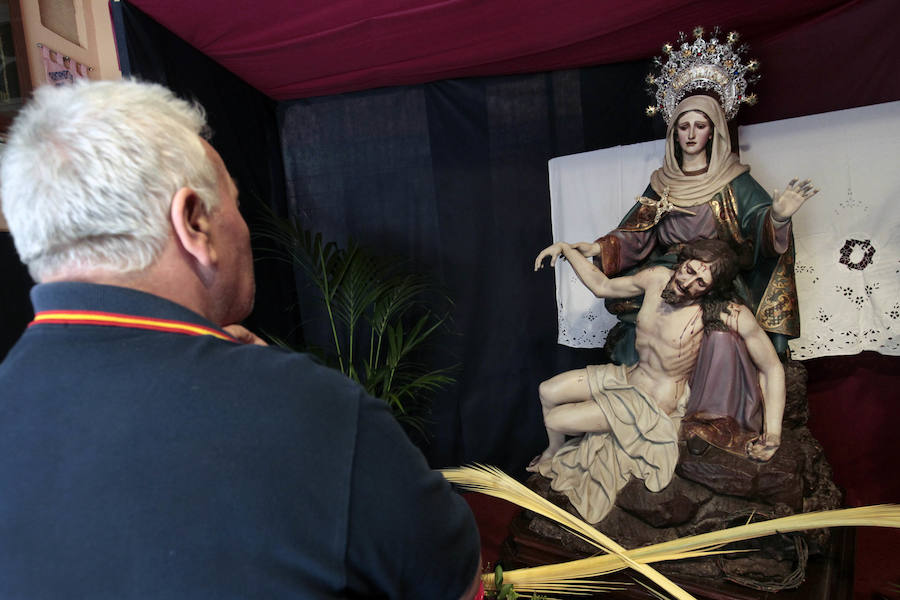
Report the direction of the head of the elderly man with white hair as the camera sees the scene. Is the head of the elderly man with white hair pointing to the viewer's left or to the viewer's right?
to the viewer's right

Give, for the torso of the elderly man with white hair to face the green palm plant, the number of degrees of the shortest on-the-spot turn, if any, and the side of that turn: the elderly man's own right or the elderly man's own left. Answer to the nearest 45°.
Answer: approximately 45° to the elderly man's own left

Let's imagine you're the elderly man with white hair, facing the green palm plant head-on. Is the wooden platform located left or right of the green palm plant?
right

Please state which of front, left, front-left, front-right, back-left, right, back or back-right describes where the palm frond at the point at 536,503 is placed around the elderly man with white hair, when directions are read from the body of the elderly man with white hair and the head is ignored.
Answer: front

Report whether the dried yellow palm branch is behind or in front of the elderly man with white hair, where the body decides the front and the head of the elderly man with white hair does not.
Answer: in front

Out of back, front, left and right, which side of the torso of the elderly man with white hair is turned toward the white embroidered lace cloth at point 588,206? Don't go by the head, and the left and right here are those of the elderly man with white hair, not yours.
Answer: front

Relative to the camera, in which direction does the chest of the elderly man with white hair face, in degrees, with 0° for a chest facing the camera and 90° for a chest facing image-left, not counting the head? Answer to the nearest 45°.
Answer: approximately 225°

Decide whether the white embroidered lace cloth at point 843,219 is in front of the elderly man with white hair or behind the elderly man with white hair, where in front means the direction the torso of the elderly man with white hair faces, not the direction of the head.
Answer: in front
